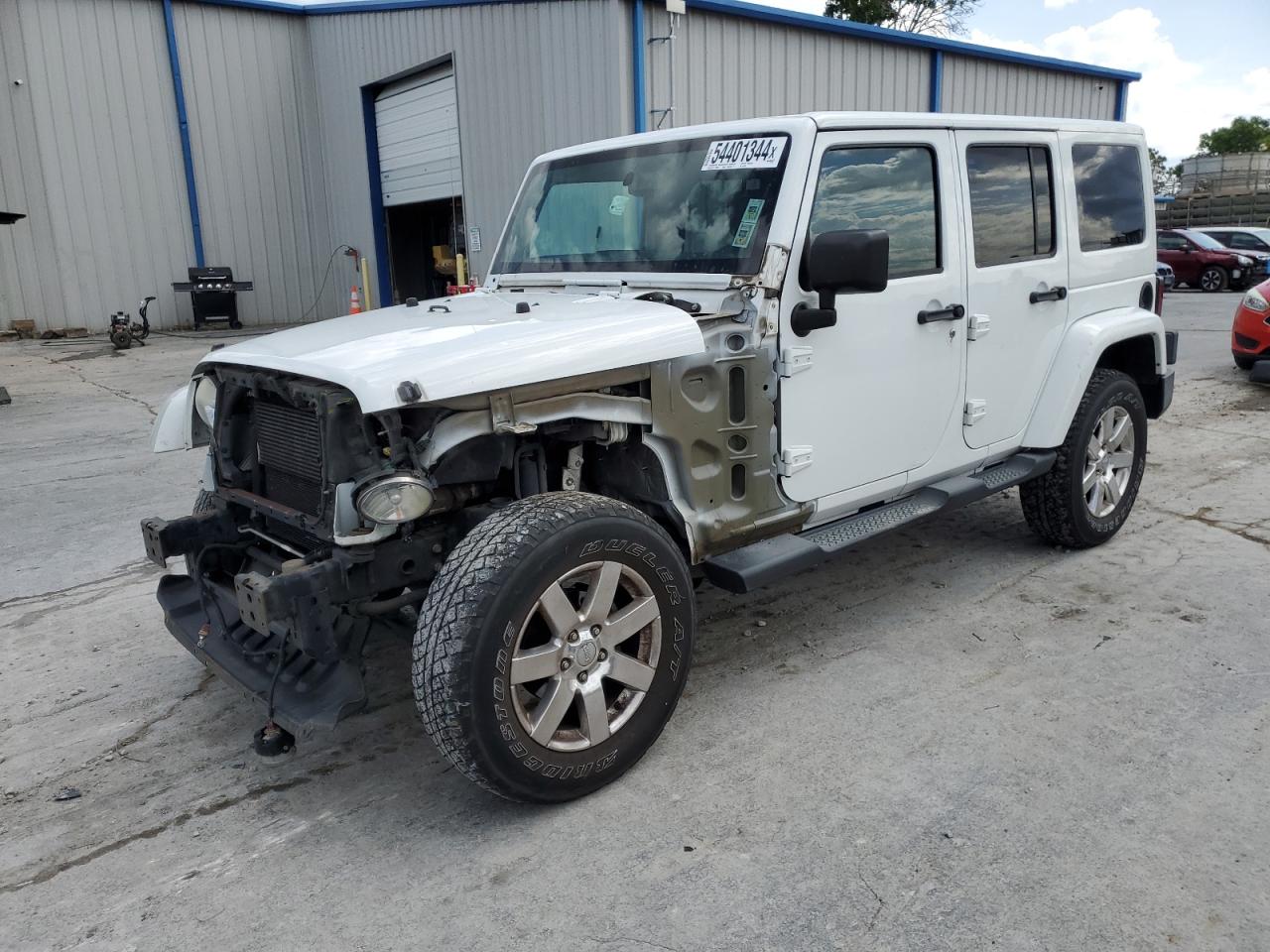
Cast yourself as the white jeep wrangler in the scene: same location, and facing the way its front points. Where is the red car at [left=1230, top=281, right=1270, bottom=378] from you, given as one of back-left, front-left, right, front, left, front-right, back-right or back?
back

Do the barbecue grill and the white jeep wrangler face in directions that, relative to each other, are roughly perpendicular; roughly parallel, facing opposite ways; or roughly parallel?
roughly perpendicular

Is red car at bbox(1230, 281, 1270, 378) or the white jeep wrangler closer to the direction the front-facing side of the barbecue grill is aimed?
the white jeep wrangler

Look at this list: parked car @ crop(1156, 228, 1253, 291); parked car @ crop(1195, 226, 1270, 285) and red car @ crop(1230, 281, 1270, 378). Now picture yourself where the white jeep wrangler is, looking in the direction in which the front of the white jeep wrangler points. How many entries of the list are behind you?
3

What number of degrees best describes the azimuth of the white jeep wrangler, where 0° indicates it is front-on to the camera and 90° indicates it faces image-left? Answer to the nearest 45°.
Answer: approximately 45°

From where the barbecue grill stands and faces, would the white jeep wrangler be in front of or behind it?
in front

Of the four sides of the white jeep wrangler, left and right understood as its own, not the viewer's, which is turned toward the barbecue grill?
right

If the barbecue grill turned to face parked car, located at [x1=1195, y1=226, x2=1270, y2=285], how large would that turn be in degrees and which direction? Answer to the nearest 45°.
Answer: approximately 90° to its left

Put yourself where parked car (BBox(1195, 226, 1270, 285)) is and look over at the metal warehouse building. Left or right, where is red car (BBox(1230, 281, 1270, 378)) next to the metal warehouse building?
left

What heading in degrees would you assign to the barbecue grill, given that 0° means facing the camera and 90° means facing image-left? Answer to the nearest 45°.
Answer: approximately 0°

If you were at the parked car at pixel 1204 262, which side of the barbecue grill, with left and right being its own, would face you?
left

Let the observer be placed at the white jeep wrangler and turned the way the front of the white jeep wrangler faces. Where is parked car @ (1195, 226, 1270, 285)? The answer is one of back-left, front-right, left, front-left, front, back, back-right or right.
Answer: back
